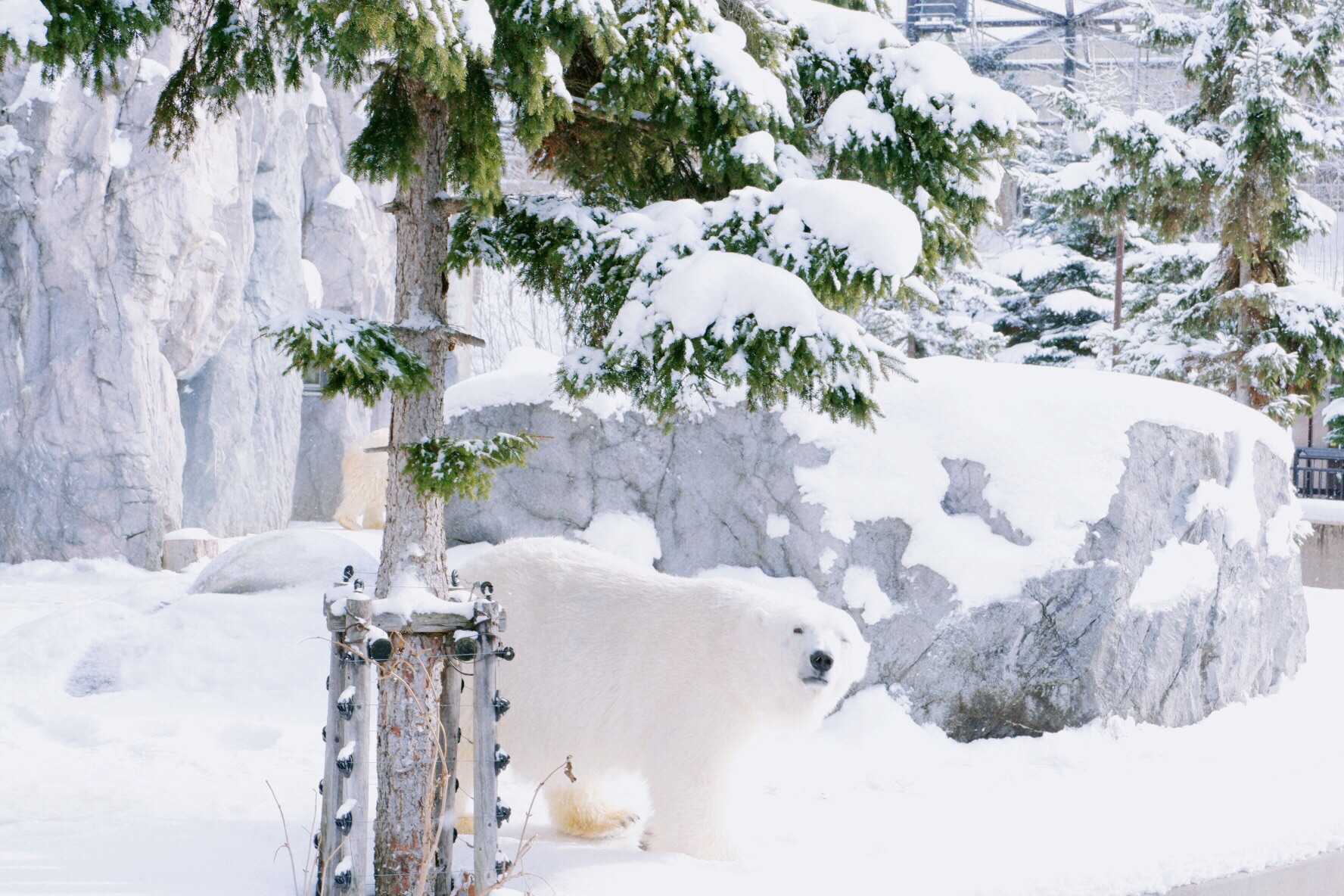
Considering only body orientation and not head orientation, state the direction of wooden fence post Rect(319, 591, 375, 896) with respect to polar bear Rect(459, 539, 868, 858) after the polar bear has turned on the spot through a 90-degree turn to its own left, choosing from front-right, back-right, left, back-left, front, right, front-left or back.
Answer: back-left

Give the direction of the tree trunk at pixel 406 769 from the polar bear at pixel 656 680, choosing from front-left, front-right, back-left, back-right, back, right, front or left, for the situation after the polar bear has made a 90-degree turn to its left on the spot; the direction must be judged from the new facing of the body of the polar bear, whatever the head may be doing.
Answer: back-left

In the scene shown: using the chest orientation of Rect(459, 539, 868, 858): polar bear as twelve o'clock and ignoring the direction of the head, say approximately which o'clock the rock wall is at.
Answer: The rock wall is roughly at 8 o'clock from the polar bear.

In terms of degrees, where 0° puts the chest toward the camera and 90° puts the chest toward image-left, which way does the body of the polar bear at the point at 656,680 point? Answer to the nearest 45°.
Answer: approximately 270°

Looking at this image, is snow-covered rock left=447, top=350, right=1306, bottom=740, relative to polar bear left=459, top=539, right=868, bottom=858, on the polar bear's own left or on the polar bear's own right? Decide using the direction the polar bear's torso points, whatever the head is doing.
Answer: on the polar bear's own left
